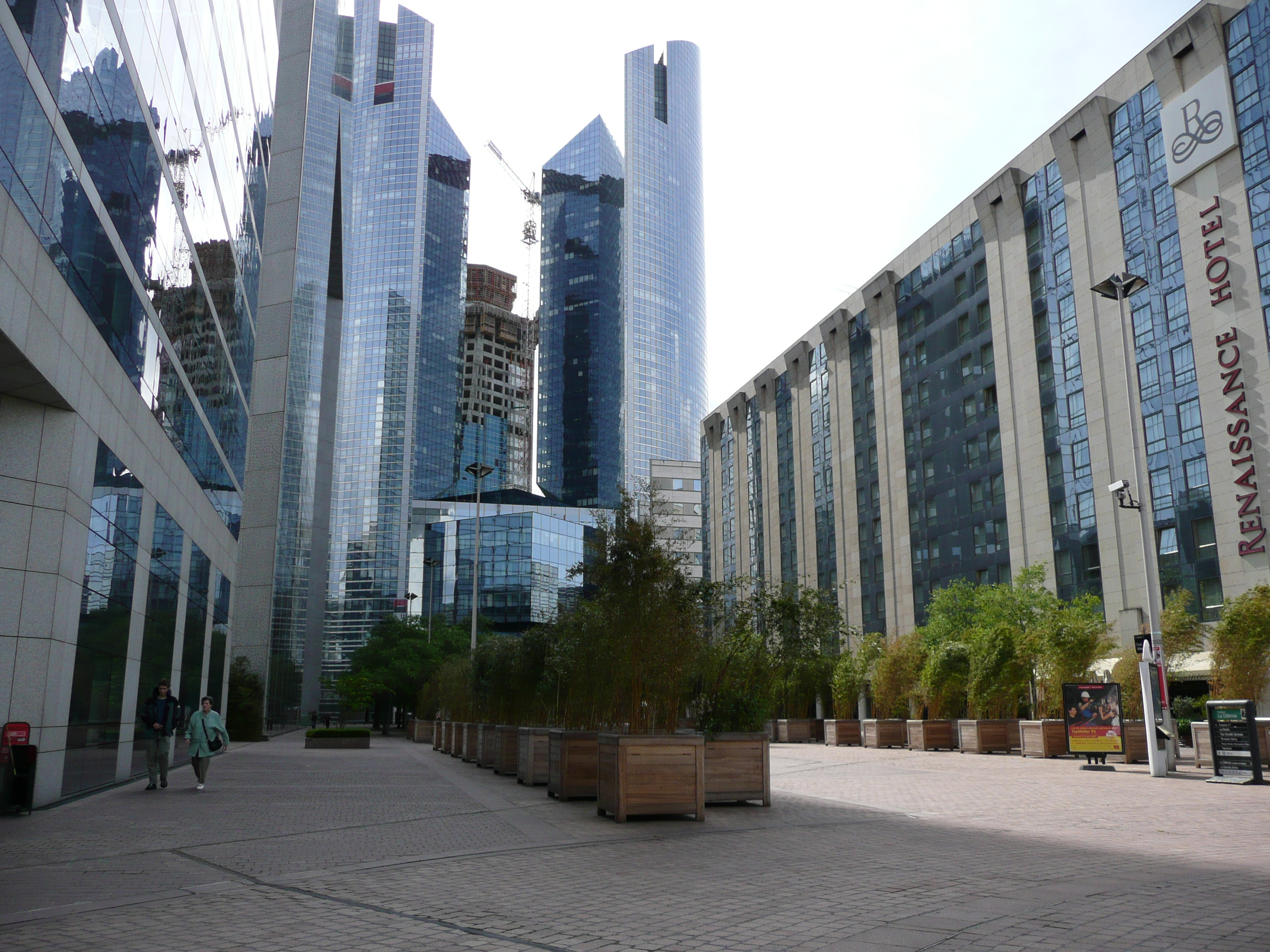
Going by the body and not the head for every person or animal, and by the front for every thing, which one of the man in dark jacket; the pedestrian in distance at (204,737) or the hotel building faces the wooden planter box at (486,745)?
the hotel building

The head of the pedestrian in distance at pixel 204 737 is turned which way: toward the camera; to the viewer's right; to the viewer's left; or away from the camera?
toward the camera

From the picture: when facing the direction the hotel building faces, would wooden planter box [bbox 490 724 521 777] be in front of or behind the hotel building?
in front

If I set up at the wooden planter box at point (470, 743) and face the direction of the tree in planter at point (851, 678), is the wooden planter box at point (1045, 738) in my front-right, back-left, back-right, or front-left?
front-right

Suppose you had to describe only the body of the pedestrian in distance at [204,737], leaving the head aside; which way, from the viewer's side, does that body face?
toward the camera

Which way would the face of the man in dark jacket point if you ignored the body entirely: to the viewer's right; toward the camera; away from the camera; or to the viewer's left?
toward the camera

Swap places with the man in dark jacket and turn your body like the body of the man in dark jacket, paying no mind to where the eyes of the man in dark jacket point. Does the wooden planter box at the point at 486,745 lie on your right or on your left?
on your left

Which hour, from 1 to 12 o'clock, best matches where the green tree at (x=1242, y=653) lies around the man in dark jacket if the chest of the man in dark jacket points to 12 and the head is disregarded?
The green tree is roughly at 9 o'clock from the man in dark jacket.

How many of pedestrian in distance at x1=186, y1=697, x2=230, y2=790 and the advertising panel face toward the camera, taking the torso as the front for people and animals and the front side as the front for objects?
2

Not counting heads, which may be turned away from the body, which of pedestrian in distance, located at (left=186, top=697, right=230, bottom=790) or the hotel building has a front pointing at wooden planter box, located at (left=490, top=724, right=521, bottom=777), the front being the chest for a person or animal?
the hotel building

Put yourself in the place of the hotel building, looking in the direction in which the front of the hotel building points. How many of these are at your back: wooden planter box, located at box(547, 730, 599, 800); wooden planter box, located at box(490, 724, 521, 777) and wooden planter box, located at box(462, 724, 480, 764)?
0

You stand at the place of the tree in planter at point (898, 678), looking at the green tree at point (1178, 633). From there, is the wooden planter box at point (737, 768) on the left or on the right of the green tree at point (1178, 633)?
right

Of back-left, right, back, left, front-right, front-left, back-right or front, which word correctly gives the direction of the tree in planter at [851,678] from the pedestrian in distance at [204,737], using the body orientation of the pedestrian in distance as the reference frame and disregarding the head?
back-left

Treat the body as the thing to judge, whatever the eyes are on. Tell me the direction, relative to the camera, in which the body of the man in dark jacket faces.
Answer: toward the camera

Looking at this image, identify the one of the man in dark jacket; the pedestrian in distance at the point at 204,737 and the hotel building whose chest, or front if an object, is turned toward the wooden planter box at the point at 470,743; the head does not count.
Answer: the hotel building

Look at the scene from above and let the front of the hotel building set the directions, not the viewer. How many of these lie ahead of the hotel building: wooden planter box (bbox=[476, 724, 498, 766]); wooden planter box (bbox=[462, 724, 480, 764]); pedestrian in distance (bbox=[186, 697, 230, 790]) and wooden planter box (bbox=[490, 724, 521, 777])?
4
